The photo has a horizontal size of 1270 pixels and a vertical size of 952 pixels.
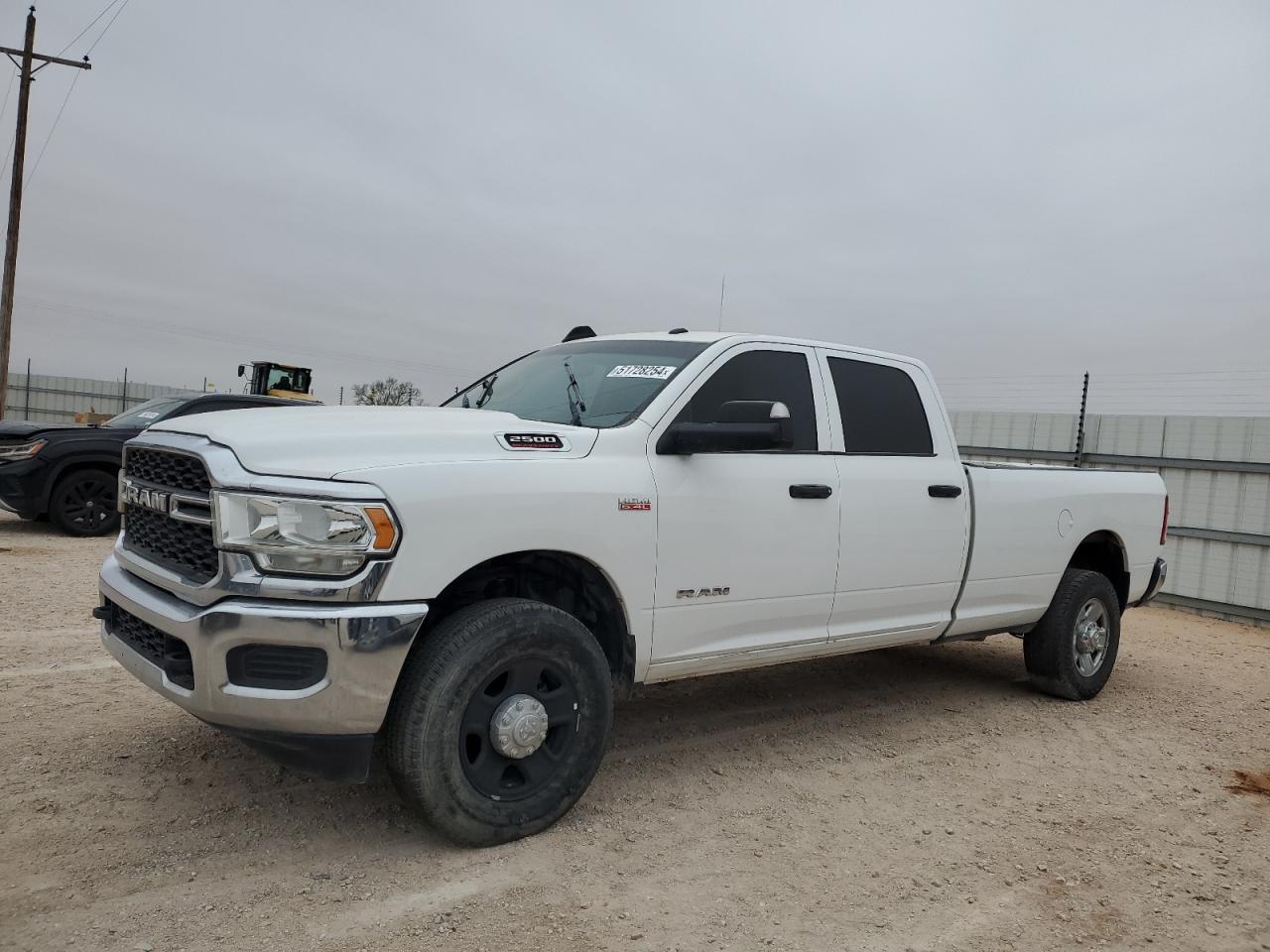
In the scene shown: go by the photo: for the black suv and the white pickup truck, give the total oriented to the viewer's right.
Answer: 0

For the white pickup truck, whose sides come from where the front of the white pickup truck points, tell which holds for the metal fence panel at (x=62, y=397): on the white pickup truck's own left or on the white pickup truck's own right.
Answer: on the white pickup truck's own right

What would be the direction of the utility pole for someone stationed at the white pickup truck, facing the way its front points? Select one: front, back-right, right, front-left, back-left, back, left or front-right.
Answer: right

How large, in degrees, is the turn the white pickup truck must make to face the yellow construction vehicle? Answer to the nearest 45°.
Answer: approximately 90° to its right

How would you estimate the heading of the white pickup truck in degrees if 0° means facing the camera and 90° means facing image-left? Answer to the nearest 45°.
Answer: approximately 45°

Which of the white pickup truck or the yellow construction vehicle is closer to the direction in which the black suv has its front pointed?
the white pickup truck

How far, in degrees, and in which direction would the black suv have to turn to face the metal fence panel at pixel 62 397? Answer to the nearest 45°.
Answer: approximately 135° to its right

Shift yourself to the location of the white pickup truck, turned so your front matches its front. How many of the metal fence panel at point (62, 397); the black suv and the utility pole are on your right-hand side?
3

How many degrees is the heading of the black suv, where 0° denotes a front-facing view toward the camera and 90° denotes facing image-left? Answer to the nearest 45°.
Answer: approximately 45°

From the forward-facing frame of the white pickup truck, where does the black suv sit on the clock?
The black suv is roughly at 3 o'clock from the white pickup truck.

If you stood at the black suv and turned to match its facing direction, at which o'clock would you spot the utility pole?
The utility pole is roughly at 4 o'clock from the black suv.
